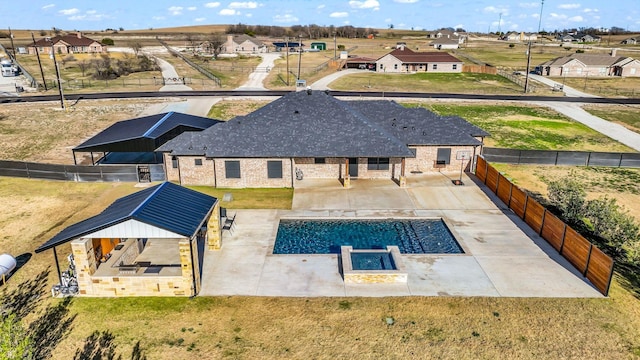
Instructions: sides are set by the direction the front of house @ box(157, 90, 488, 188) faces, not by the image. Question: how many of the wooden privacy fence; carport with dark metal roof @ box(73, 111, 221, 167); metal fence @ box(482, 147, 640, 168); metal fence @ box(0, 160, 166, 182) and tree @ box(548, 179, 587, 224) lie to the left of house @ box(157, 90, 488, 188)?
2

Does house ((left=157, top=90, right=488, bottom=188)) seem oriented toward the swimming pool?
no

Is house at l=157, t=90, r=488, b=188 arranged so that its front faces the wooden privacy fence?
no

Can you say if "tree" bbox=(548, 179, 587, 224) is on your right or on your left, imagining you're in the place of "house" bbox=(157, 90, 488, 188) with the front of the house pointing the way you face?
on your right

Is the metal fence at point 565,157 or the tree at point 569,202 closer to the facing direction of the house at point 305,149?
the metal fence

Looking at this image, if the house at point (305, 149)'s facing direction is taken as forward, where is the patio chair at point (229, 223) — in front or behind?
behind

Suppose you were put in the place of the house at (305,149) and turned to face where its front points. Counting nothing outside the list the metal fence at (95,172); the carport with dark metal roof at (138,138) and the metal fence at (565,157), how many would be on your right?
1

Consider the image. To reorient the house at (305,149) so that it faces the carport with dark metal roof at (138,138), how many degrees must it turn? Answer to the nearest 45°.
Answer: approximately 90° to its left

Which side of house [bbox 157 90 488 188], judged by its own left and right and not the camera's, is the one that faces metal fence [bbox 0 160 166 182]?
left

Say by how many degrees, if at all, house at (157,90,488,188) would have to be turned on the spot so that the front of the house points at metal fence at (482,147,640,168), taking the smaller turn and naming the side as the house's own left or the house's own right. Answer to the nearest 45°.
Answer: approximately 90° to the house's own right

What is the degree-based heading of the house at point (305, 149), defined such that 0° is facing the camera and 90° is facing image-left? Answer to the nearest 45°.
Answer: approximately 180°

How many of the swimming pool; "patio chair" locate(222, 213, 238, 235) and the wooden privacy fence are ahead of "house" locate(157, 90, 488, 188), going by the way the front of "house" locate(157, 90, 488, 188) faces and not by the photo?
0
